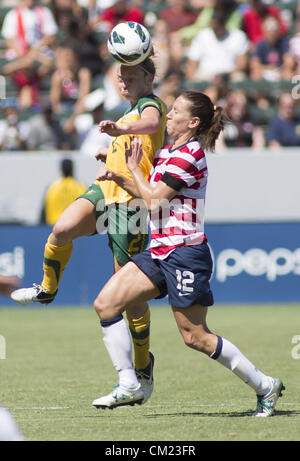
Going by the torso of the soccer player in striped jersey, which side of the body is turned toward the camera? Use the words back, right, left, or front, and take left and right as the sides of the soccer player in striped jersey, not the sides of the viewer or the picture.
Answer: left

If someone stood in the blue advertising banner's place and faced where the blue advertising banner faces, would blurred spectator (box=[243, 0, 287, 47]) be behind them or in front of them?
behind

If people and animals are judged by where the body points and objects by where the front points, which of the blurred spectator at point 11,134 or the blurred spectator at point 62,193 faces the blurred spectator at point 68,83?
the blurred spectator at point 62,193

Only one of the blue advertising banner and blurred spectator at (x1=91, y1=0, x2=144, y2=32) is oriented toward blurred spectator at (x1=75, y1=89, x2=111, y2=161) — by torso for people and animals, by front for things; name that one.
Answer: blurred spectator at (x1=91, y1=0, x2=144, y2=32)

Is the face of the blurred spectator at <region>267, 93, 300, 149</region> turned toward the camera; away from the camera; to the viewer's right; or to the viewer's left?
toward the camera

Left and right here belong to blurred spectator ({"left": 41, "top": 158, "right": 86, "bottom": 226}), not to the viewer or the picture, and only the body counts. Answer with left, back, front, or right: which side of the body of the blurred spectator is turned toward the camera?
back

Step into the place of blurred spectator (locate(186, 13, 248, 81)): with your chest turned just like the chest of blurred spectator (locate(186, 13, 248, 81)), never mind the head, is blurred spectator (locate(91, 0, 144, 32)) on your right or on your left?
on your right

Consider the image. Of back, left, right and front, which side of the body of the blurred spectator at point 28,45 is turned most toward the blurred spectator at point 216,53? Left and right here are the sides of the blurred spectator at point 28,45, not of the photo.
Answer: left

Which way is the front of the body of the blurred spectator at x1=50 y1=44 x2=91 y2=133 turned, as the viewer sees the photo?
toward the camera

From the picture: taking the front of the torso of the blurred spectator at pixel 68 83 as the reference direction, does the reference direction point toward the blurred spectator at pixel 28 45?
no

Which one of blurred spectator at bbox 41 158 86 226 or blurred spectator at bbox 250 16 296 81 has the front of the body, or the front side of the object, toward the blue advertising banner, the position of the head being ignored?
blurred spectator at bbox 250 16 296 81

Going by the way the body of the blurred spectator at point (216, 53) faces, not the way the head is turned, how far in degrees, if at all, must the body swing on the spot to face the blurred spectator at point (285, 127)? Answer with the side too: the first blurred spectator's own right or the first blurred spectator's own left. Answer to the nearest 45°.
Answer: approximately 45° to the first blurred spectator's own left

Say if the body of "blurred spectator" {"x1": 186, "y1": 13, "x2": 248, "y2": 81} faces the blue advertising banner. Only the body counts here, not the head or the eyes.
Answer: yes

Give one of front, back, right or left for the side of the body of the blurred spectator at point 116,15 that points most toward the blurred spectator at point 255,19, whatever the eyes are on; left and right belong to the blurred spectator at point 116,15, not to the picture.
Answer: left

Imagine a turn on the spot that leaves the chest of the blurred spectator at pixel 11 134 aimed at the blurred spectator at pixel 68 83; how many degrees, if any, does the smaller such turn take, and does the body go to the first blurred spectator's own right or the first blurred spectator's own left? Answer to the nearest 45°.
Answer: approximately 135° to the first blurred spectator's own left

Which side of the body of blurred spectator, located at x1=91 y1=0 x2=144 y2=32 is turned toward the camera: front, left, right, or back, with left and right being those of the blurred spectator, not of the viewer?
front

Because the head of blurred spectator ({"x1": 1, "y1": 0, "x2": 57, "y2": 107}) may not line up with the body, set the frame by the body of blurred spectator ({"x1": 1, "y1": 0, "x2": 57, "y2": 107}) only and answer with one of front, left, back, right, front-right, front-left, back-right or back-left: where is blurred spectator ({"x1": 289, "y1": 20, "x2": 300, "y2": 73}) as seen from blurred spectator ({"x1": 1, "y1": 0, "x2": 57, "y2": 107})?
left

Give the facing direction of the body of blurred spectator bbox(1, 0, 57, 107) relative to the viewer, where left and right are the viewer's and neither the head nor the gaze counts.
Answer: facing the viewer

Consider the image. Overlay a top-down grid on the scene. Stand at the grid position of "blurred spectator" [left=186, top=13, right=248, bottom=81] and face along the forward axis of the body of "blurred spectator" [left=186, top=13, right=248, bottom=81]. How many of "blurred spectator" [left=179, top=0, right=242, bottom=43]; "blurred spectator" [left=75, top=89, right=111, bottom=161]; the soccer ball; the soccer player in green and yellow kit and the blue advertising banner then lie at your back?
1

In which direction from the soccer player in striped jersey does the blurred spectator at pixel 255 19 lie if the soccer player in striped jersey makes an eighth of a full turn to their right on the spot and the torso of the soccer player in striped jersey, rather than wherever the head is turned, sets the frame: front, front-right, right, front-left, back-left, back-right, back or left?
front-right

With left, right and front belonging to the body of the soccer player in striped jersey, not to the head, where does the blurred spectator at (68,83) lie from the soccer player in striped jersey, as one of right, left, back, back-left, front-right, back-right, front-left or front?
right

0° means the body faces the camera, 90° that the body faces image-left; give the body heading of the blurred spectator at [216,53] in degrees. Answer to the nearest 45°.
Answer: approximately 0°
